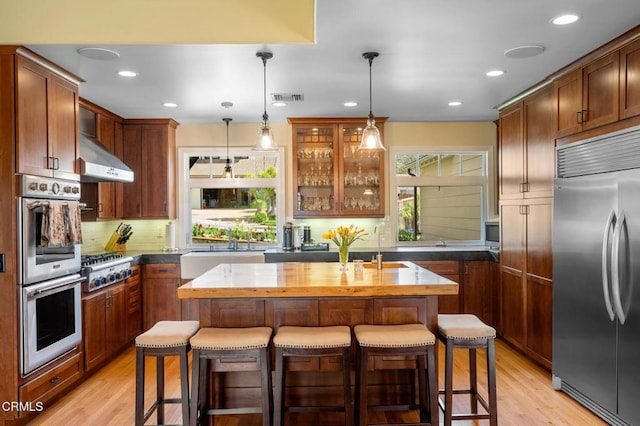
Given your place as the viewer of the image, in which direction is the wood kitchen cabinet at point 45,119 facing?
facing the viewer and to the right of the viewer

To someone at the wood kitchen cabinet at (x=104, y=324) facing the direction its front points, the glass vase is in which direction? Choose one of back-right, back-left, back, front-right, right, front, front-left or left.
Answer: front

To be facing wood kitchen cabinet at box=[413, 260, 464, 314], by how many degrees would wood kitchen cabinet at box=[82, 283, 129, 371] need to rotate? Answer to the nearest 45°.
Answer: approximately 45° to its left

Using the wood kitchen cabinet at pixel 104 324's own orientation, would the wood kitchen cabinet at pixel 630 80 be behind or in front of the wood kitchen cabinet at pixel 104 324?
in front

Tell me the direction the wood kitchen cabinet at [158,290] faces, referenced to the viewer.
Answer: facing the viewer

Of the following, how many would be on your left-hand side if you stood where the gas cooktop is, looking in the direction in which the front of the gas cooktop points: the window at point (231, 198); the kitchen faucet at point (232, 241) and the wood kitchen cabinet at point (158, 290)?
3

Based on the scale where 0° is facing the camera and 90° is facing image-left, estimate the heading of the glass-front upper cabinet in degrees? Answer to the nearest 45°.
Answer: approximately 0°

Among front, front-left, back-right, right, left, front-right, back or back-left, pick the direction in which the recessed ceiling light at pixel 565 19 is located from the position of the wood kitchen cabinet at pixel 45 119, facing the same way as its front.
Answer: front

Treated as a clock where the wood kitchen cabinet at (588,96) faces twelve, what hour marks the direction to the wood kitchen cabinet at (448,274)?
the wood kitchen cabinet at (448,274) is roughly at 3 o'clock from the wood kitchen cabinet at (588,96).

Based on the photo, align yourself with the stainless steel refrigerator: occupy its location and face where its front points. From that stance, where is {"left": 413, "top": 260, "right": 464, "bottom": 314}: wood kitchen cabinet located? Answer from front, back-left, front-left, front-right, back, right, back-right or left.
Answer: right

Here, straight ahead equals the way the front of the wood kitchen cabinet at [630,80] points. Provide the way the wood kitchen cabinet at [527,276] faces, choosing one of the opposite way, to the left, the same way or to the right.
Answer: the same way

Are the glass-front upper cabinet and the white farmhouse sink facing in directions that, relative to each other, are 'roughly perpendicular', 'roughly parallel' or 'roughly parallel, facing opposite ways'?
roughly parallel

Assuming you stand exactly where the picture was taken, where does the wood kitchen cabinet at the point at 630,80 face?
facing the viewer and to the left of the viewer

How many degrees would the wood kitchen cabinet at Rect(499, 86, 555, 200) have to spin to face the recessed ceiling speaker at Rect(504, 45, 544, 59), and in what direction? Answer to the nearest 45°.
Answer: approximately 45° to its left

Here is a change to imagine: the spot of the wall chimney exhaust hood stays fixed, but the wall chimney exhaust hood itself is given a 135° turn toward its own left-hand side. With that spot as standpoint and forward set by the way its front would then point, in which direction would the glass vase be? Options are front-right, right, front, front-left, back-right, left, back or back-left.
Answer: back-right

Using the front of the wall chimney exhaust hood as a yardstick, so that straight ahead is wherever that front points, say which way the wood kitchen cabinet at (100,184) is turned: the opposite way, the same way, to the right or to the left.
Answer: the same way
